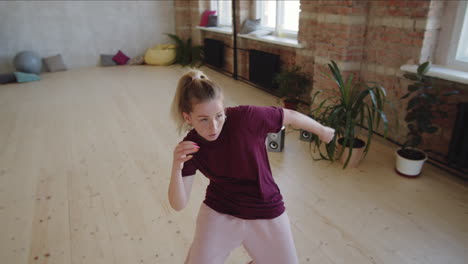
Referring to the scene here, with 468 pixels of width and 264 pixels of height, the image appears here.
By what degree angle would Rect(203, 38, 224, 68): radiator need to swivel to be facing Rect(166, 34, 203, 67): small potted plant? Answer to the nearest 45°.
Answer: approximately 90° to its right

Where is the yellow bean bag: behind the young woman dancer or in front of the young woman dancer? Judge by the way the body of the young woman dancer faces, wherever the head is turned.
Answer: behind

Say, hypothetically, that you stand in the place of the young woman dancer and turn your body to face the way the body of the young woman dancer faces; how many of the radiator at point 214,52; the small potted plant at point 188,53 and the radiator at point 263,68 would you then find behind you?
3

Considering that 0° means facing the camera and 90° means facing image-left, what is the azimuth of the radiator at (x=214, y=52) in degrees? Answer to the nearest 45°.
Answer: approximately 45°

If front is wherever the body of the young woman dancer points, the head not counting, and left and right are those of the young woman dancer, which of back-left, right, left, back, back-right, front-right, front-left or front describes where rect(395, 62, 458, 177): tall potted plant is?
back-left

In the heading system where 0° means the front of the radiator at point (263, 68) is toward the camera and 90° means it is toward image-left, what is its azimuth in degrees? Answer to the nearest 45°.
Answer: approximately 45°

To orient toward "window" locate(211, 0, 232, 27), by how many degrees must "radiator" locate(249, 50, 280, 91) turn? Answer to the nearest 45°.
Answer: approximately 135° to its right

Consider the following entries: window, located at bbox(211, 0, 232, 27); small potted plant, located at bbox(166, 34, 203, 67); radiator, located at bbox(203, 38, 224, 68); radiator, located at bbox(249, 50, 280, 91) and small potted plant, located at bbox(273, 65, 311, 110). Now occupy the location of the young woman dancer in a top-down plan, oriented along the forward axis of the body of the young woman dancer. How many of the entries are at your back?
5

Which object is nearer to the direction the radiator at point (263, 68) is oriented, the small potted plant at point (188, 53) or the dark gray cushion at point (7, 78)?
the dark gray cushion

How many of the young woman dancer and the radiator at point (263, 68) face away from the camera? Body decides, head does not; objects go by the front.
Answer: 0

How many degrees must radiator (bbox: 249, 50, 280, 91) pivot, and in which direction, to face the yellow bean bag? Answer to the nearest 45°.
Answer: approximately 90° to its right

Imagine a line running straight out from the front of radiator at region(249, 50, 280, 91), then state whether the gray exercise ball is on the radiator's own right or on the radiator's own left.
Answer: on the radiator's own right

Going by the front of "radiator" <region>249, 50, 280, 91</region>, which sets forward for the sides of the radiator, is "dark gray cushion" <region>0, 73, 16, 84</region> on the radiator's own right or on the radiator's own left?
on the radiator's own right
